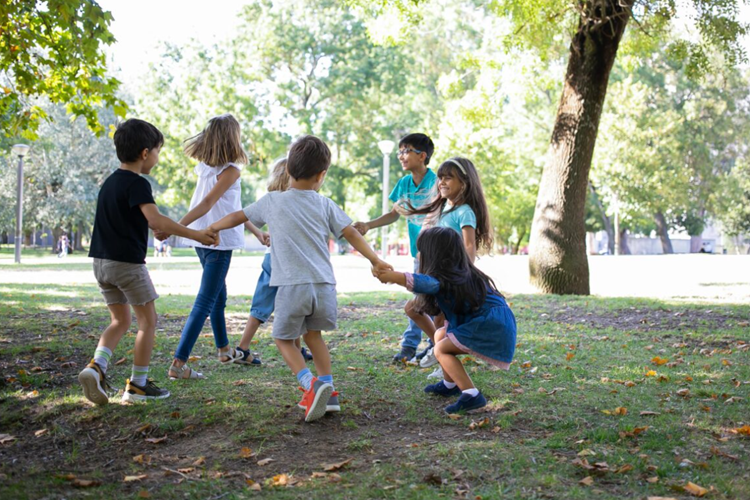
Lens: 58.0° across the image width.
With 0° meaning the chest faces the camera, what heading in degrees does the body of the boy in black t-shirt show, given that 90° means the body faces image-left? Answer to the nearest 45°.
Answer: approximately 225°

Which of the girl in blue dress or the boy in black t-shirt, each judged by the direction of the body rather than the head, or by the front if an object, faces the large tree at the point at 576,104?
the boy in black t-shirt

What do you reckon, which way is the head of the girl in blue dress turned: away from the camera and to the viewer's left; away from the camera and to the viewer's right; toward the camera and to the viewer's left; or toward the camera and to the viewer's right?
away from the camera and to the viewer's left

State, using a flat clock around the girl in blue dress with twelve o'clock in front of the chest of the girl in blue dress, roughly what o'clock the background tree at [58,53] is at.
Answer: The background tree is roughly at 1 o'clock from the girl in blue dress.

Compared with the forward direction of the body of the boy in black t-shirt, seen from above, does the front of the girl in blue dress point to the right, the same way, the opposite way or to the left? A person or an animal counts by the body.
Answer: to the left

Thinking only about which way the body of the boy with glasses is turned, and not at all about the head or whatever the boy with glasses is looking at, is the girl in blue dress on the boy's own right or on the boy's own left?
on the boy's own left

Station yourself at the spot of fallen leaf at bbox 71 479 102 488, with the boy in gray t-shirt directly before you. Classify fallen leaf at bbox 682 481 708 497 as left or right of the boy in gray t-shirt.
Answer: right

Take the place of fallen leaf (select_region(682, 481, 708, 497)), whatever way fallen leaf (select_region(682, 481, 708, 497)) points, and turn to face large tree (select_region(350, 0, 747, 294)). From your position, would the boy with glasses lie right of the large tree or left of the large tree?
left

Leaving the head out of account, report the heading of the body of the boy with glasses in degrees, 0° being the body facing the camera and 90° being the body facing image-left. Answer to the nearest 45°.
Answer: approximately 45°
